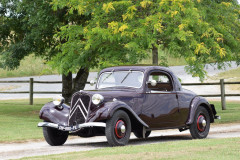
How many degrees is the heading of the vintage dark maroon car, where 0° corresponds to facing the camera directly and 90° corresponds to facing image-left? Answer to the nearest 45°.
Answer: approximately 45°

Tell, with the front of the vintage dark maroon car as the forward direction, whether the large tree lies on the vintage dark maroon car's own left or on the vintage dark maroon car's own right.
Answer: on the vintage dark maroon car's own right
